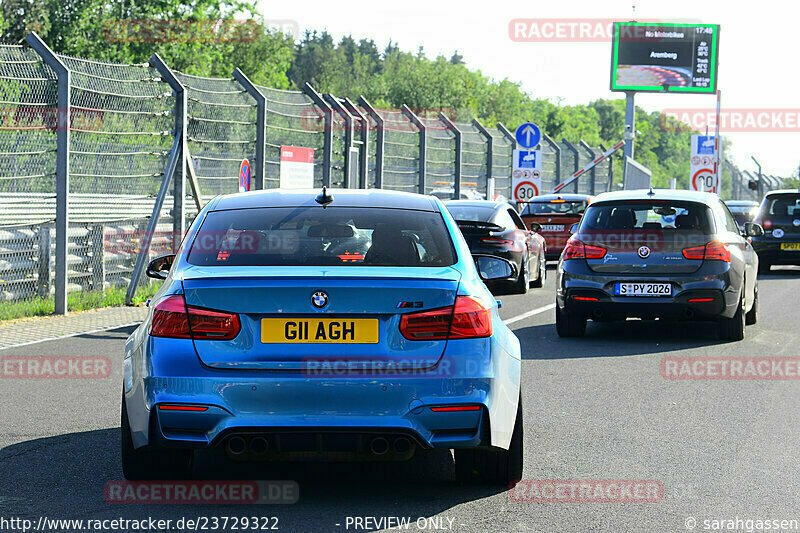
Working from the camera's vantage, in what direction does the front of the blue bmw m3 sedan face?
facing away from the viewer

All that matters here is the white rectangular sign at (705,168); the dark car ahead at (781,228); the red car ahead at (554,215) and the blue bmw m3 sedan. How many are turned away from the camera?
3

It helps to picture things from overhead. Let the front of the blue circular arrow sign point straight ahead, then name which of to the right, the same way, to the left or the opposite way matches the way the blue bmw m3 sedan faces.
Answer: the opposite way

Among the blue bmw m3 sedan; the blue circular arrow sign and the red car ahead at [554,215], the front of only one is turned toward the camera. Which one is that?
the blue circular arrow sign

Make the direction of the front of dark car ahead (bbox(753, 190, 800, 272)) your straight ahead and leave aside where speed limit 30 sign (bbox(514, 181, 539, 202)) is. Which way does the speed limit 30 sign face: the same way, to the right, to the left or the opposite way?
the opposite way

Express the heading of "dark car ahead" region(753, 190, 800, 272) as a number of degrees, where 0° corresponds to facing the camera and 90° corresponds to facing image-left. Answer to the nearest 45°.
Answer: approximately 180°

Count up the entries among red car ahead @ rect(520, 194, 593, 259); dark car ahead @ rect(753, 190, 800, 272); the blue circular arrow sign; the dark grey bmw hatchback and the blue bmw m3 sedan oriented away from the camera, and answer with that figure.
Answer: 4

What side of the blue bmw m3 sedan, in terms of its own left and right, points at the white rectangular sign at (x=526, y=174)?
front

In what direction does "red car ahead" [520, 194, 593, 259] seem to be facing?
away from the camera

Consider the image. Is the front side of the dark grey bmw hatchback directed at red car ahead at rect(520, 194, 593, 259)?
yes

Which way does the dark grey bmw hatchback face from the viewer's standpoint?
away from the camera

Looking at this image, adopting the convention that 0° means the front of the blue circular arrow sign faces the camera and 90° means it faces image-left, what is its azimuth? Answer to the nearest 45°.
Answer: approximately 0°
